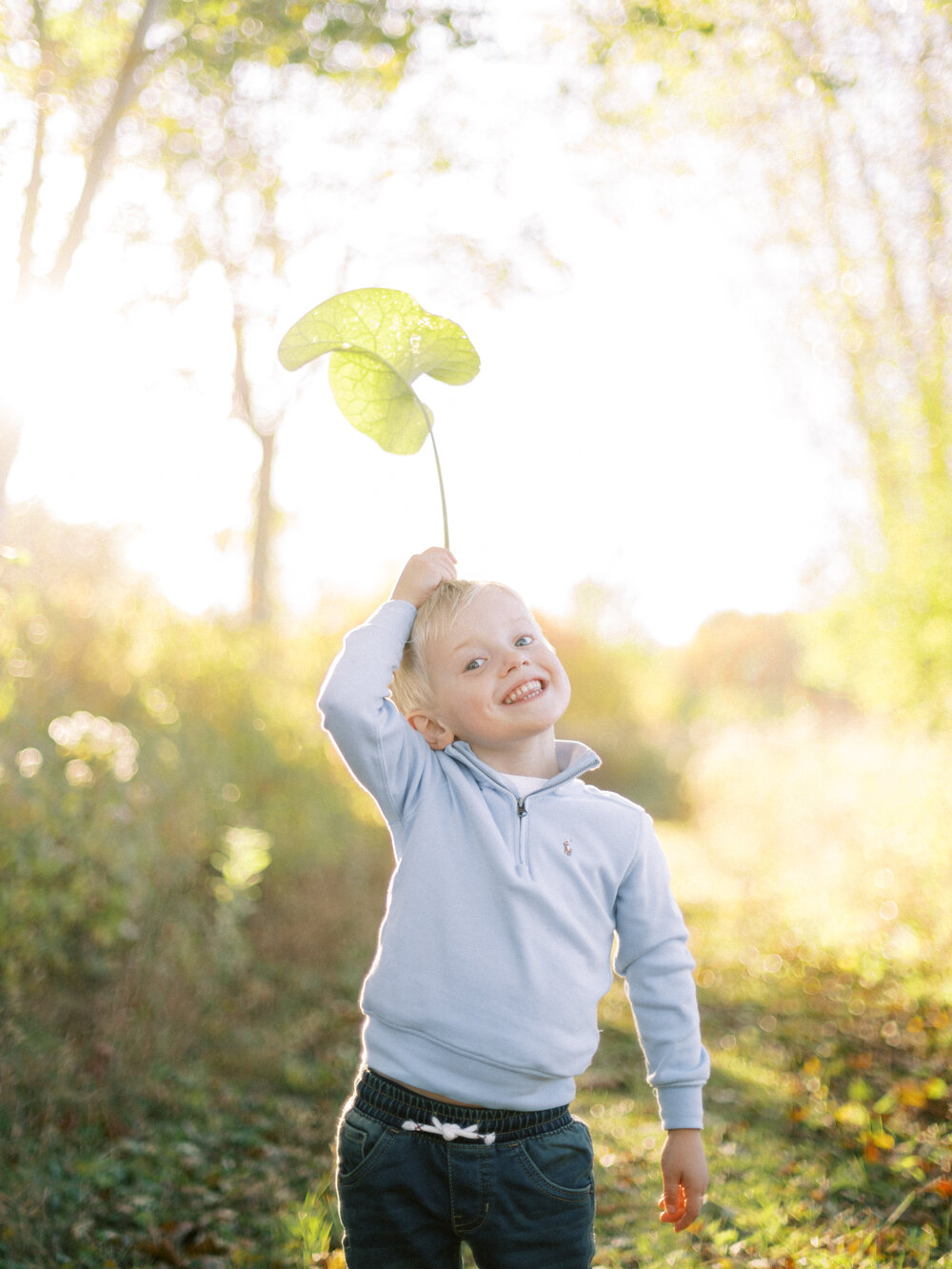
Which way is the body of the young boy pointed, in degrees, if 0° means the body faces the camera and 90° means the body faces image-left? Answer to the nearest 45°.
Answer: approximately 0°

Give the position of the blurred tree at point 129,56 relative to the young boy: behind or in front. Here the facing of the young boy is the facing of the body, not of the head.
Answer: behind

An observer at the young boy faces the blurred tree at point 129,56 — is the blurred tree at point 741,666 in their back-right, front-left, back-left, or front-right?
front-right

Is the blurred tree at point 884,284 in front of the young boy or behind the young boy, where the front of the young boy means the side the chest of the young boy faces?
behind

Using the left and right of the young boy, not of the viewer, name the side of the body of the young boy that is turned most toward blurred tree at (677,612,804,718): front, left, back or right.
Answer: back
